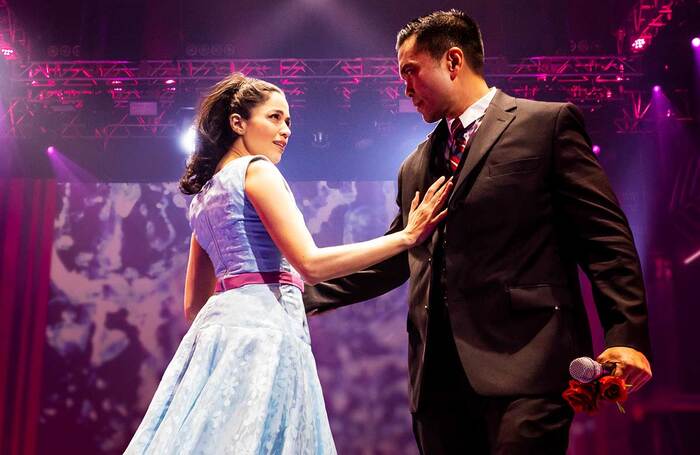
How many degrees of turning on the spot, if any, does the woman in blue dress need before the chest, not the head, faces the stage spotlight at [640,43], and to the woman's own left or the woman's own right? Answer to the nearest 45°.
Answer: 0° — they already face it

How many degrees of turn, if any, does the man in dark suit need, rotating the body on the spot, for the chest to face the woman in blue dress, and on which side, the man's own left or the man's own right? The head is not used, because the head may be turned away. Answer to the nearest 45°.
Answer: approximately 45° to the man's own right

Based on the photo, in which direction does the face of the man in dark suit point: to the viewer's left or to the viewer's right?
to the viewer's left

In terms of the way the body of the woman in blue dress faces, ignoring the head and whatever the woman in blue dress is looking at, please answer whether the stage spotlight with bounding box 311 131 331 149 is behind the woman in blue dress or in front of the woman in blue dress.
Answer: in front

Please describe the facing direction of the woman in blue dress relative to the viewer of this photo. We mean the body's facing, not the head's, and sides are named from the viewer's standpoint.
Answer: facing away from the viewer and to the right of the viewer

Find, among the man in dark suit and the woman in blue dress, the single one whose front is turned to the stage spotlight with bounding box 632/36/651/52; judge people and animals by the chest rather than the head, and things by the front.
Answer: the woman in blue dress

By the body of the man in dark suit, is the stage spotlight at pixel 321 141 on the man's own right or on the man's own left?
on the man's own right

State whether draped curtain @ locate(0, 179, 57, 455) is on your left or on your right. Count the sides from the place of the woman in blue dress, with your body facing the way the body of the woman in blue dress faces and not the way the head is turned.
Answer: on your left

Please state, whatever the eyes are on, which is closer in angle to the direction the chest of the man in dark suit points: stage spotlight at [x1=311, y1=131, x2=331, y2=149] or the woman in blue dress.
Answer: the woman in blue dress

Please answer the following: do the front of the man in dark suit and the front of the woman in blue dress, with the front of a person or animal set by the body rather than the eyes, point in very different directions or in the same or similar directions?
very different directions

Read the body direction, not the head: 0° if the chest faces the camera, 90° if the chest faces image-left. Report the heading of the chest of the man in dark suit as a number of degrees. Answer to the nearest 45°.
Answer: approximately 45°

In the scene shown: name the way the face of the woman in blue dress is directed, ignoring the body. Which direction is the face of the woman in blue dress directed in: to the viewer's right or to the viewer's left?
to the viewer's right
